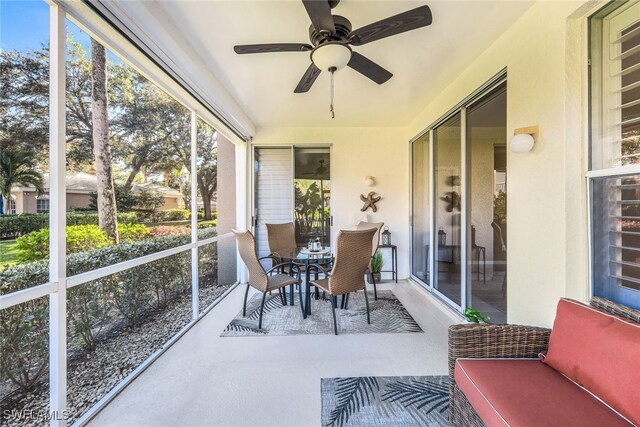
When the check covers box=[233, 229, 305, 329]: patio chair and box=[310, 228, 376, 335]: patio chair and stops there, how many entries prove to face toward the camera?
0

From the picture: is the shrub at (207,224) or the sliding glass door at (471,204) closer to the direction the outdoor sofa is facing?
the shrub

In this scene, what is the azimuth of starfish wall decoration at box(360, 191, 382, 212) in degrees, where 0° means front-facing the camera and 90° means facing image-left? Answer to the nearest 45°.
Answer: approximately 0°

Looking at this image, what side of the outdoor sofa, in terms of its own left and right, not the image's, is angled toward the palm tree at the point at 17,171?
front

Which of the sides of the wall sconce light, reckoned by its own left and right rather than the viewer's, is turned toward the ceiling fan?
front

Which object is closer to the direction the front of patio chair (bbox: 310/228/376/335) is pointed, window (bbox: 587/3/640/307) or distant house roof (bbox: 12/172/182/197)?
the distant house roof

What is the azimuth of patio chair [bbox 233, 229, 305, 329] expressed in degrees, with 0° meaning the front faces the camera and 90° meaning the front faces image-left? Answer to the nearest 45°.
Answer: approximately 225°

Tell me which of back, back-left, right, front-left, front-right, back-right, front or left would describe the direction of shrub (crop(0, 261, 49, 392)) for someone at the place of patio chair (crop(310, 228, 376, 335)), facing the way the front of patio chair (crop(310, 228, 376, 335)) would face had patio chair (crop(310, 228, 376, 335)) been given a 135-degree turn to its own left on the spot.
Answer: front-right

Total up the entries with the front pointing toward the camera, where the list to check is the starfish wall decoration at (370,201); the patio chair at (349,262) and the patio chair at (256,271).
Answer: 1

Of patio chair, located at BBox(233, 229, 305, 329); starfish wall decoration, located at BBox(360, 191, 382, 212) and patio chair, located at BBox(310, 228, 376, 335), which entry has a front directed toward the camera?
the starfish wall decoration

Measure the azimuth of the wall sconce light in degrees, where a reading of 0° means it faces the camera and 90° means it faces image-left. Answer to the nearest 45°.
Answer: approximately 45°

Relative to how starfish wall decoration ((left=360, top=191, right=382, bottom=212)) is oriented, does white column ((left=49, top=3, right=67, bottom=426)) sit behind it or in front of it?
in front

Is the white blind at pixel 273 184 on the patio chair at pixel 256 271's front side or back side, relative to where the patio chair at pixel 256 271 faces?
on the front side

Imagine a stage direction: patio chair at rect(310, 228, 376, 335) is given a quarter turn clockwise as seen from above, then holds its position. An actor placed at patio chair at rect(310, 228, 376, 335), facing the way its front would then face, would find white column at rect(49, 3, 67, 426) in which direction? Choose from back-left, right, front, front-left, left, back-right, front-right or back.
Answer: back

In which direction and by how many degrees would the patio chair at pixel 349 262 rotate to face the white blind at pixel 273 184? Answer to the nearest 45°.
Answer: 0° — it already faces it

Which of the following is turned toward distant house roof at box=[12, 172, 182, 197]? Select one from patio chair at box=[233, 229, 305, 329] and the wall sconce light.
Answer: the wall sconce light
